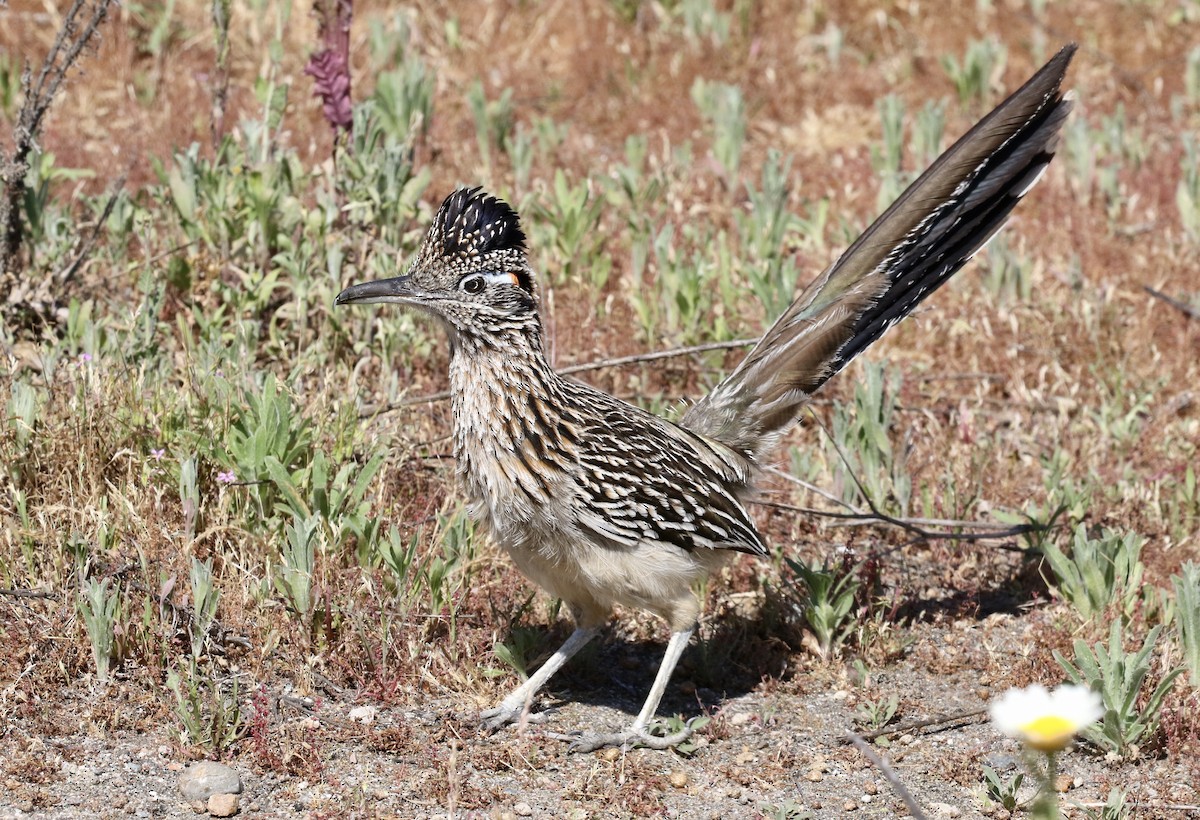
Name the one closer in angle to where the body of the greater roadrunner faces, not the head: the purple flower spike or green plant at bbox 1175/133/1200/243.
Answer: the purple flower spike

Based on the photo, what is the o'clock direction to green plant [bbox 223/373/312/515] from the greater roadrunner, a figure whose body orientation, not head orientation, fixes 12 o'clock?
The green plant is roughly at 1 o'clock from the greater roadrunner.

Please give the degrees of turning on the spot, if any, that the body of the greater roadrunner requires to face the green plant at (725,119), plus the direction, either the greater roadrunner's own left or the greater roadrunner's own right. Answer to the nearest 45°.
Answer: approximately 90° to the greater roadrunner's own right

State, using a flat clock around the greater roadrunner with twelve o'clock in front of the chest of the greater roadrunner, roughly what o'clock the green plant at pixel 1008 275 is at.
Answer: The green plant is roughly at 4 o'clock from the greater roadrunner.

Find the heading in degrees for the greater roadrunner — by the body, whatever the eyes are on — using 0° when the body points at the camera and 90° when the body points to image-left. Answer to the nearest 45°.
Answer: approximately 90°

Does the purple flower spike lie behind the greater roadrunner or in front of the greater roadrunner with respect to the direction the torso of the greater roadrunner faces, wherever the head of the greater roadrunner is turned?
in front

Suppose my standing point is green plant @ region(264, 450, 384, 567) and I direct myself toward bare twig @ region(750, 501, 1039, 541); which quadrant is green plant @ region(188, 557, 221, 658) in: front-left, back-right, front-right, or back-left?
back-right

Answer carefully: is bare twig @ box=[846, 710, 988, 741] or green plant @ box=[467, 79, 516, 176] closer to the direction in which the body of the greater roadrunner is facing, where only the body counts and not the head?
the green plant
